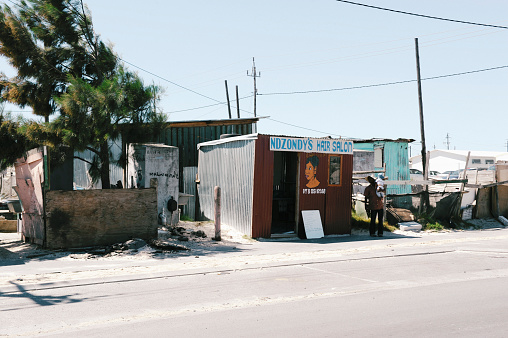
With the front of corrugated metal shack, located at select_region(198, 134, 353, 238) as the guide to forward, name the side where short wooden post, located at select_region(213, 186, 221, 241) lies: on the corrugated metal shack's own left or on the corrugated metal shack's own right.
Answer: on the corrugated metal shack's own right

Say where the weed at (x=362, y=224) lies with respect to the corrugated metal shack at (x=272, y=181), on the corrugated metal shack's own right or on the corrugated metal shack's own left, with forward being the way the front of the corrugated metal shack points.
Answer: on the corrugated metal shack's own left

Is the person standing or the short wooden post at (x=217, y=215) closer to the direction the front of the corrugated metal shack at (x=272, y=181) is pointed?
the person standing

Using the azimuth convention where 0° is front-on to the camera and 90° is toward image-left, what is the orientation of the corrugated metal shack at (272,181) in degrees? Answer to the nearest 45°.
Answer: approximately 315°

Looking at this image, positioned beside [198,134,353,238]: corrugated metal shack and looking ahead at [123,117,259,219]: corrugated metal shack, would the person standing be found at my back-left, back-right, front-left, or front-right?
back-right

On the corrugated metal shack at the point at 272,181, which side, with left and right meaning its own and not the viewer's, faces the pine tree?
right

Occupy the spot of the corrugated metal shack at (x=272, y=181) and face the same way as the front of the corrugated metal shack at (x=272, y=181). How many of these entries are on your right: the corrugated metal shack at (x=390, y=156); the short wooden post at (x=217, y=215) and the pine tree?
2

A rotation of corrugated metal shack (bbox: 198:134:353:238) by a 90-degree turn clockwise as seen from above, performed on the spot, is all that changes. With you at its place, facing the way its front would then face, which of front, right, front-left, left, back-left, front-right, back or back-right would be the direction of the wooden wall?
front

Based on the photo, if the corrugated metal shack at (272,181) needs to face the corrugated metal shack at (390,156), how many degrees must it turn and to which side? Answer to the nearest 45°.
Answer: approximately 90° to its left

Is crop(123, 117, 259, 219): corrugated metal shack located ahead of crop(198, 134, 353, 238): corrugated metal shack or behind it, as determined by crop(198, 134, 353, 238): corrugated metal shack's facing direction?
behind
